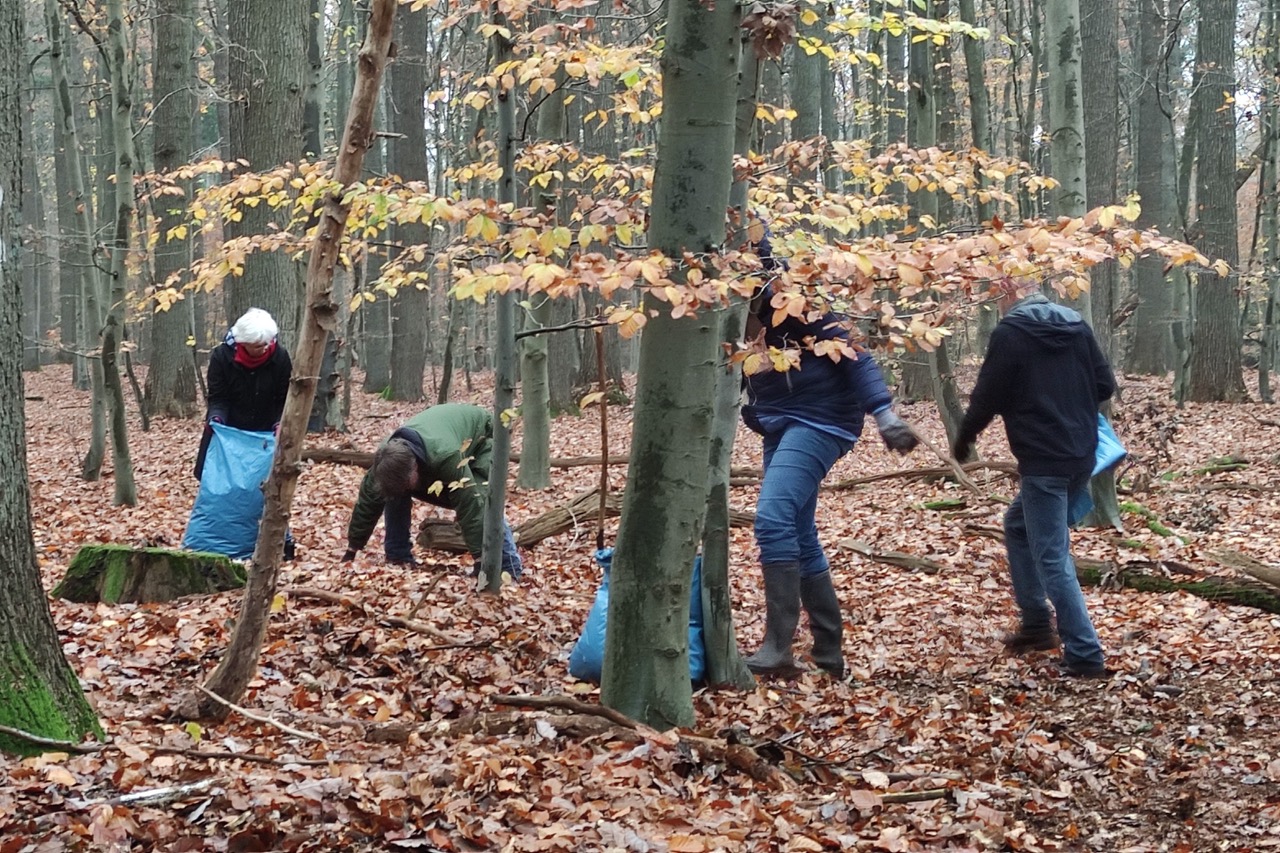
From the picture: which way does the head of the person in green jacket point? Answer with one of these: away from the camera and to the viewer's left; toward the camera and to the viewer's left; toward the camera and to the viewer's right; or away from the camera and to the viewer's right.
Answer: toward the camera and to the viewer's left

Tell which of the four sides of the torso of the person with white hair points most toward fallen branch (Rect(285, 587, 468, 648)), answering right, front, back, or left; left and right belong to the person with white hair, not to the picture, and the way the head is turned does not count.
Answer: front

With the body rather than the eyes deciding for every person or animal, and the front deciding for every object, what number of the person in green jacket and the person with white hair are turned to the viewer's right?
0

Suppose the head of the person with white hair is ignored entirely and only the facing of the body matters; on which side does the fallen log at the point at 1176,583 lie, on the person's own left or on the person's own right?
on the person's own left

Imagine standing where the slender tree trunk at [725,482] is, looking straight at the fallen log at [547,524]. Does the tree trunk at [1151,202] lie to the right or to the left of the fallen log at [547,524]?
right

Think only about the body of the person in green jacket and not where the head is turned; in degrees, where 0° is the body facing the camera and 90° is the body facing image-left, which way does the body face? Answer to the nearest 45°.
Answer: approximately 45°

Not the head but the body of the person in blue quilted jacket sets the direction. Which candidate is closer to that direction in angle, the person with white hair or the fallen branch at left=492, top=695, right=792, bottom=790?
the fallen branch

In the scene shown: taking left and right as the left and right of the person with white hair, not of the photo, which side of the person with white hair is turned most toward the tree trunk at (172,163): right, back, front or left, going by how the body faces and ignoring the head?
back

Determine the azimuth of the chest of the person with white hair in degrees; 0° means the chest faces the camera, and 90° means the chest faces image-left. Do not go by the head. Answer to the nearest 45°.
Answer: approximately 0°

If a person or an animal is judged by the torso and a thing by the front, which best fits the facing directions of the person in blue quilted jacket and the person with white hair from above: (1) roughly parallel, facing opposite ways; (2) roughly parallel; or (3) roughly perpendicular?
roughly perpendicular
